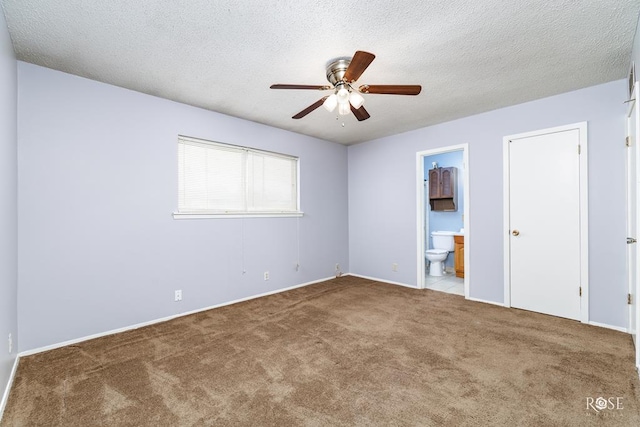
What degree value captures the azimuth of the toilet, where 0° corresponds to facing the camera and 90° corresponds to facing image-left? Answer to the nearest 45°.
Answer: approximately 45°

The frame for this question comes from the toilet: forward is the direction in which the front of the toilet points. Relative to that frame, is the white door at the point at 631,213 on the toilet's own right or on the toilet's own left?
on the toilet's own left

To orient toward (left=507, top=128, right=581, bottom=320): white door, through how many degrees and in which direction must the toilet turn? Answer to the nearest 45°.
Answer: approximately 90° to its left

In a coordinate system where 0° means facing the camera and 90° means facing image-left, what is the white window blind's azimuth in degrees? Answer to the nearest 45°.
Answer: approximately 315°

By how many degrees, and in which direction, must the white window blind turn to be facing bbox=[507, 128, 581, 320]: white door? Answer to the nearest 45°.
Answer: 0° — it already faces it

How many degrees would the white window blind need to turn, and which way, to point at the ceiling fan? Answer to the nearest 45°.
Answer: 0° — it already faces it

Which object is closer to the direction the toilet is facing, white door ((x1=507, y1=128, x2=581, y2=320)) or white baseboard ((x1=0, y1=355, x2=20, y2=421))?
the white baseboard
